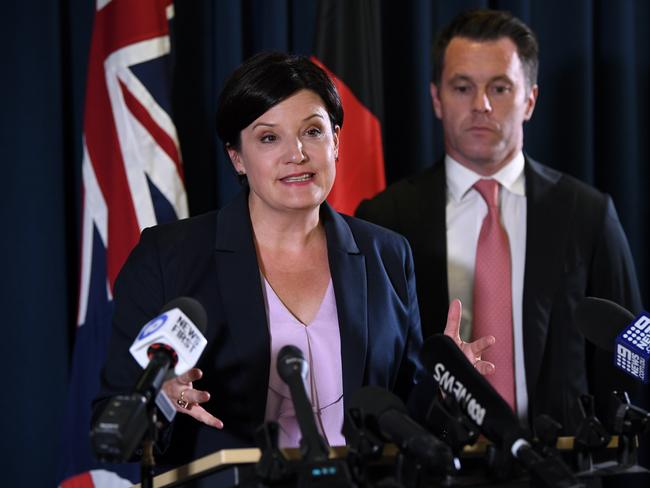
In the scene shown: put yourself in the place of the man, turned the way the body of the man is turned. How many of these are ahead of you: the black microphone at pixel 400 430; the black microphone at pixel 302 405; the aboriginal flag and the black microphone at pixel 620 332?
3

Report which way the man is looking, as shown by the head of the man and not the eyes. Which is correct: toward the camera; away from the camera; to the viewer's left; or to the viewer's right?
toward the camera

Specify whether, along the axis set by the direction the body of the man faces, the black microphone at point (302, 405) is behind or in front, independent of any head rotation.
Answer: in front

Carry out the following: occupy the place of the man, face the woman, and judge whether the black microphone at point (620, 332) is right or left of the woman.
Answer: left

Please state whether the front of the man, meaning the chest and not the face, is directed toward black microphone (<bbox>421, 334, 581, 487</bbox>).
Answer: yes

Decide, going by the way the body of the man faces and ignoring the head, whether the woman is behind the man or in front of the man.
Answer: in front

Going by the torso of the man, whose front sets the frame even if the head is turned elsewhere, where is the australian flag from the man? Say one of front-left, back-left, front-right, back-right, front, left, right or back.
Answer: right

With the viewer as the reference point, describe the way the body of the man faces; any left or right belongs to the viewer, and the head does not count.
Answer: facing the viewer

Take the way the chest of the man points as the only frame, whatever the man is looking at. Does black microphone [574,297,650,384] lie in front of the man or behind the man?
in front
